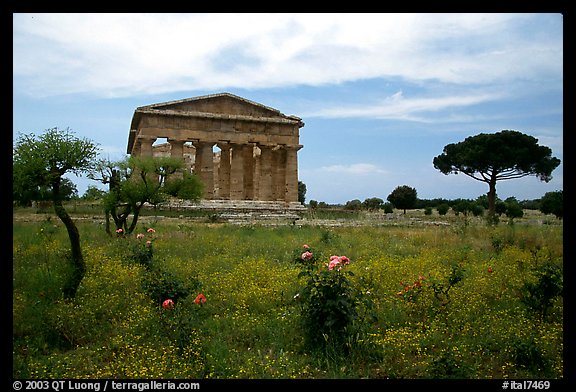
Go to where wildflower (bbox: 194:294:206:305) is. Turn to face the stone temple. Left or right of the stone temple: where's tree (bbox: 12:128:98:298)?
left

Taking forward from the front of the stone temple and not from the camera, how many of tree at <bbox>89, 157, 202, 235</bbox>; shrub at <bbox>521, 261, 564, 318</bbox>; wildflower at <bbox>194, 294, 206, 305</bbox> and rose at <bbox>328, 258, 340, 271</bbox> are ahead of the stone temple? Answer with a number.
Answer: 4

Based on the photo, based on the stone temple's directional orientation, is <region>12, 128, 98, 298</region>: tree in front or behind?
in front

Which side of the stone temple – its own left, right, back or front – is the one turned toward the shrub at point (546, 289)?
front

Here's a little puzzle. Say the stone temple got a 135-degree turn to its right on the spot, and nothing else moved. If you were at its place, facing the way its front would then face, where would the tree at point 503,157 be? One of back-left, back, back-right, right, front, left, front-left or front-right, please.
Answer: back-right

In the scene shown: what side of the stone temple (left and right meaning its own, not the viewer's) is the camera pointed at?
front

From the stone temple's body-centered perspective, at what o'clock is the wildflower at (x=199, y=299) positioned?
The wildflower is roughly at 12 o'clock from the stone temple.

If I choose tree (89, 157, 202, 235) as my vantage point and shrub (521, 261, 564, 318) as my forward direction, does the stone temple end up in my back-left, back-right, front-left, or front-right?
back-left

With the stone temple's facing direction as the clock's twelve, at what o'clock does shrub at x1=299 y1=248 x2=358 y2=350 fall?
The shrub is roughly at 12 o'clock from the stone temple.

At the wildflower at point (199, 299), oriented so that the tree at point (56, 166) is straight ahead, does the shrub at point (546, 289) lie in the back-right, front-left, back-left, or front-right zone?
back-right

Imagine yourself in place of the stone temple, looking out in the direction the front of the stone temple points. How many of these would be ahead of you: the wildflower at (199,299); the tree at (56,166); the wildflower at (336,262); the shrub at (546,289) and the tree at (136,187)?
5
